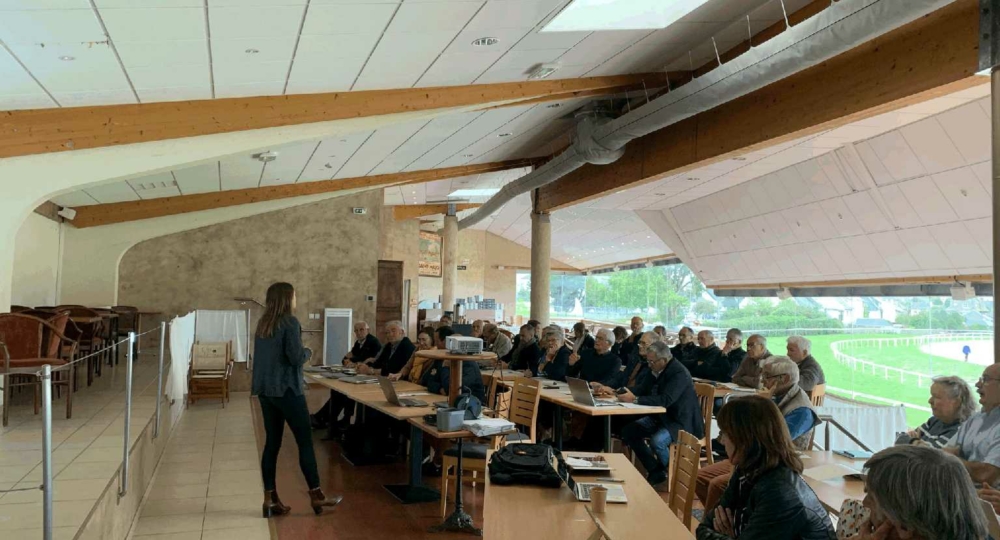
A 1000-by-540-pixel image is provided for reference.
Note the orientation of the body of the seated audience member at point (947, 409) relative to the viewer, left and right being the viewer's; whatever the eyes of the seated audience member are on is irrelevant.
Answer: facing to the left of the viewer

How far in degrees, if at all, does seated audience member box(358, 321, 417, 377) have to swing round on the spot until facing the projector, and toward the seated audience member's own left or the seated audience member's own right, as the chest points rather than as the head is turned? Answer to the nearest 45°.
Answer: approximately 45° to the seated audience member's own left

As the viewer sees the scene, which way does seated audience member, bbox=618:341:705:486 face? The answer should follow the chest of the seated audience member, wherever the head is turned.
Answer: to the viewer's left

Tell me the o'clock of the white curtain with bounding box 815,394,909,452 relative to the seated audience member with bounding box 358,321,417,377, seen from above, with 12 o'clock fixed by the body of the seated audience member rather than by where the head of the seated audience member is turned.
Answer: The white curtain is roughly at 8 o'clock from the seated audience member.

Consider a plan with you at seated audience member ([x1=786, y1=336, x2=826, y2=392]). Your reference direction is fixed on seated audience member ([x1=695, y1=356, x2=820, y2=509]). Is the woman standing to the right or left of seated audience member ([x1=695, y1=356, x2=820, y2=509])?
right

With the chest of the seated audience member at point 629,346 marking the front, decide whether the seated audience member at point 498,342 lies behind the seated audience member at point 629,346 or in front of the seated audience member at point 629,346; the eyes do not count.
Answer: in front

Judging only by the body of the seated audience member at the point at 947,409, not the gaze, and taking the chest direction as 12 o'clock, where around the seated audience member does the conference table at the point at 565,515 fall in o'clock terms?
The conference table is roughly at 10 o'clock from the seated audience member.

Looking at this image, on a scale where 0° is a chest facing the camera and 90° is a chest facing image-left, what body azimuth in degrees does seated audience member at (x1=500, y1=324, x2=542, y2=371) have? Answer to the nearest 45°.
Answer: approximately 45°

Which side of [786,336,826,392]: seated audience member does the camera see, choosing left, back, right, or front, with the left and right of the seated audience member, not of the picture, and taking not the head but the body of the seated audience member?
left

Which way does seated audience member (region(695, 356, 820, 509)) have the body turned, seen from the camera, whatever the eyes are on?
to the viewer's left
